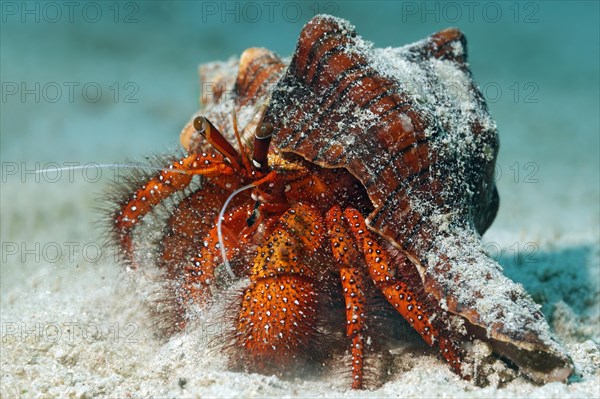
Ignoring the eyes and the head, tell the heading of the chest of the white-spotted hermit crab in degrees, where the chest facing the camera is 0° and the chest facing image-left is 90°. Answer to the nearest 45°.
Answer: approximately 45°
